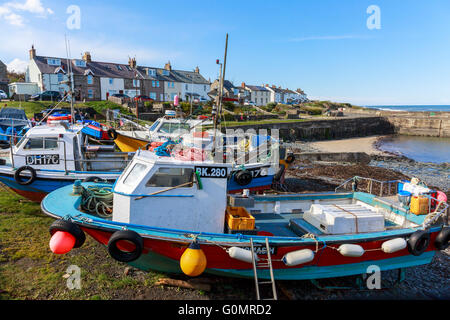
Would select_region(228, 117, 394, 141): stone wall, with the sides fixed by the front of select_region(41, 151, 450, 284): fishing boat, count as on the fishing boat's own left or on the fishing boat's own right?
on the fishing boat's own right

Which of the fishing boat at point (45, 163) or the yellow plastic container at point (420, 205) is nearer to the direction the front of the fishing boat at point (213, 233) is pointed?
the fishing boat

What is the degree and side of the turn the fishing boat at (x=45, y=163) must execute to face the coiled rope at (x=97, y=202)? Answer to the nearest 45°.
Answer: approximately 90° to its left

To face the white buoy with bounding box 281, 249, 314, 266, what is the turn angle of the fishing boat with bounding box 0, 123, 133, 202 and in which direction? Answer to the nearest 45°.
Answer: approximately 135° to its left

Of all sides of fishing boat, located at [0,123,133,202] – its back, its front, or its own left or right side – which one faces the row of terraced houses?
right

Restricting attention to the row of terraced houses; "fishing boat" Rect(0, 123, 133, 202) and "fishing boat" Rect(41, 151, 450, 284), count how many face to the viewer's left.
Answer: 2

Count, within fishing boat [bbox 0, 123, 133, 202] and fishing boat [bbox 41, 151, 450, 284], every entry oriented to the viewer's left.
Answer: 2

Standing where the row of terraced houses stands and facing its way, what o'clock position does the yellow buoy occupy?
The yellow buoy is roughly at 1 o'clock from the row of terraced houses.

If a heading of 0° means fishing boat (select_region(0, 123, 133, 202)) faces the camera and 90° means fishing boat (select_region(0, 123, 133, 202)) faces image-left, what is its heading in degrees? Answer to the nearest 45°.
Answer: approximately 90°

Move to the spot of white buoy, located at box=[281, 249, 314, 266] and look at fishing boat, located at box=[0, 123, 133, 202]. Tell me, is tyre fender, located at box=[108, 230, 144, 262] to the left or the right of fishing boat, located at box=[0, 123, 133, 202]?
left

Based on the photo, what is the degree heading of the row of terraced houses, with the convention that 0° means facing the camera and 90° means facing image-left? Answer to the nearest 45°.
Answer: approximately 315°

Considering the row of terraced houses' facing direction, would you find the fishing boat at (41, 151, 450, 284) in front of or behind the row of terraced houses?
in front

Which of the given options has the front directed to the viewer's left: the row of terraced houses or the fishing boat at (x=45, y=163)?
the fishing boat

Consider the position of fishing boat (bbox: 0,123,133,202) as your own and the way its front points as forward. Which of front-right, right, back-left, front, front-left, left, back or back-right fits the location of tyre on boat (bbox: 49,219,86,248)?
left

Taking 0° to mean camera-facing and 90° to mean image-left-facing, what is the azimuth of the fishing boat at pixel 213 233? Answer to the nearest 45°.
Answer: approximately 90°

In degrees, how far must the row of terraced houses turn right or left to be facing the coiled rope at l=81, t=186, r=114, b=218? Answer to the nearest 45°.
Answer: approximately 45° to its right
